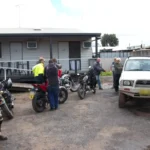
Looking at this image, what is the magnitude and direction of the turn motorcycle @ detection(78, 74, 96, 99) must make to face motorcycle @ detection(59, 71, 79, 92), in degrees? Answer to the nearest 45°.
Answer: approximately 90° to its right

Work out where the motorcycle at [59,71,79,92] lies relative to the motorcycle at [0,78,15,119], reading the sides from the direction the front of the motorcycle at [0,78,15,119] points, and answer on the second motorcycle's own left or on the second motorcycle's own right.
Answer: on the second motorcycle's own left

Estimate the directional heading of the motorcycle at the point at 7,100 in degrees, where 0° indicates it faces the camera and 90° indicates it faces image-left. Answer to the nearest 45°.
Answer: approximately 315°

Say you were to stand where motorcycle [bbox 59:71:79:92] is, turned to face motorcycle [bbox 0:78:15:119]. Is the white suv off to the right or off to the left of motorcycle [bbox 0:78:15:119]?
left

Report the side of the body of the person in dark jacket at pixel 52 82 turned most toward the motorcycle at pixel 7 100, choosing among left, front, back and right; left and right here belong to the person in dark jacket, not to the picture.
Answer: left

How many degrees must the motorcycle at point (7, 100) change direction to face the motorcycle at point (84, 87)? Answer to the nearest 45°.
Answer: approximately 90° to its left

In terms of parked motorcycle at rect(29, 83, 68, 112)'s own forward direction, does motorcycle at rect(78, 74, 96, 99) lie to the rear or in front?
in front

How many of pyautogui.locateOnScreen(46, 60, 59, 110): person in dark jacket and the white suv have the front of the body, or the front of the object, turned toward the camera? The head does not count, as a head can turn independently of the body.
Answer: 1

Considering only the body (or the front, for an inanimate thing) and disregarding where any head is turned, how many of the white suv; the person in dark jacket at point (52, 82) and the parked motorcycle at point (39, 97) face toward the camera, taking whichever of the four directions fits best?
1

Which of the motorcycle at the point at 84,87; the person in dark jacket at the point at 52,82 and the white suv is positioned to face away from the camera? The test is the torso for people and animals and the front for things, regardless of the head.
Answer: the person in dark jacket

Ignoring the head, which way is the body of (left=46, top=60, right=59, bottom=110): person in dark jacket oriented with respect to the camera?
away from the camera

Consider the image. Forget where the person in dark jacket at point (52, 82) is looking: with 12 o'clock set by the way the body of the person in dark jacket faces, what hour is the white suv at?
The white suv is roughly at 3 o'clock from the person in dark jacket.

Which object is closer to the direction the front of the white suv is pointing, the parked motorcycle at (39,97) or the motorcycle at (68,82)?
the parked motorcycle
